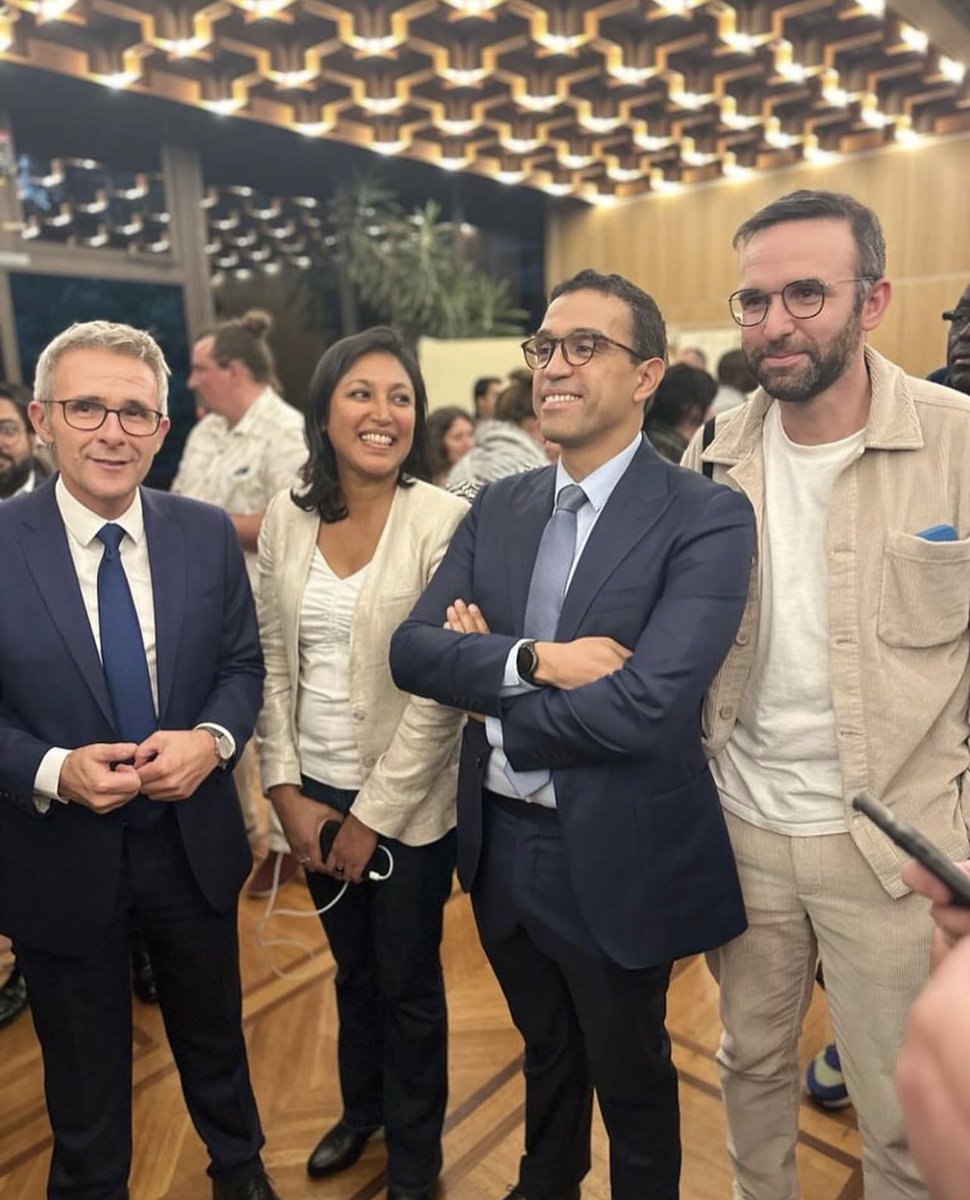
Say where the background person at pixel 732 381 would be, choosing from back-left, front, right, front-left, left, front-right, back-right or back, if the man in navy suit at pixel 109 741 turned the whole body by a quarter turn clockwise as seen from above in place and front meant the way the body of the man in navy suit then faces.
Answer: back-right

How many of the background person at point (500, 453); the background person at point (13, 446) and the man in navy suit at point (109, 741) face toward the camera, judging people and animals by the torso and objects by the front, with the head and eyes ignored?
2

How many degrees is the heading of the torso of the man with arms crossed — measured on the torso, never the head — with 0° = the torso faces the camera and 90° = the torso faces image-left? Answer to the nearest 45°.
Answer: approximately 45°

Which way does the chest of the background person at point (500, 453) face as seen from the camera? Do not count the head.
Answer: away from the camera

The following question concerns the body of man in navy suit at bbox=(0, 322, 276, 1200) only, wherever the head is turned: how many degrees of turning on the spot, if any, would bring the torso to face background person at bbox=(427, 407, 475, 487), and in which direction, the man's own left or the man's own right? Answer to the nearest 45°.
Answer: approximately 135° to the man's own left

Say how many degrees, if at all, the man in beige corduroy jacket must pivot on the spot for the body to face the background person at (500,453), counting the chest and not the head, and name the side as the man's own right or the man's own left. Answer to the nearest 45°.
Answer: approximately 90° to the man's own right

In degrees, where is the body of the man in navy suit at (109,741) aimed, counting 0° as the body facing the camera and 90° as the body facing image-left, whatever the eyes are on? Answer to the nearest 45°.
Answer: approximately 0°

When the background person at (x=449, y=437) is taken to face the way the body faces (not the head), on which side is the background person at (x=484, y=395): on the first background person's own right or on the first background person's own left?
on the first background person's own left

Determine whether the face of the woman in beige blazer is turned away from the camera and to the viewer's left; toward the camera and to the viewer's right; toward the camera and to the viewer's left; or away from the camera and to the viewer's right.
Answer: toward the camera and to the viewer's right

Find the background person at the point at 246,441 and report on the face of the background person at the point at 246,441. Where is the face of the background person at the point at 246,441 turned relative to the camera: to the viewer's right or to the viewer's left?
to the viewer's left

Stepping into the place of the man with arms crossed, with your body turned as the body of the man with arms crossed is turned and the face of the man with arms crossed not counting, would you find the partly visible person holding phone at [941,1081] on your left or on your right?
on your left
